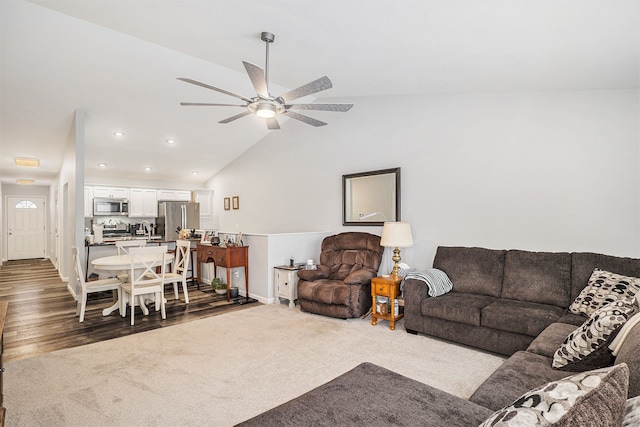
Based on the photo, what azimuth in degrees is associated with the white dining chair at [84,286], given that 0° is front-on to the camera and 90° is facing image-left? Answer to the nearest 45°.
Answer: approximately 270°

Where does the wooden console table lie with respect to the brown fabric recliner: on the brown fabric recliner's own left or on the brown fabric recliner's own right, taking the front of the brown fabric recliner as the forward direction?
on the brown fabric recliner's own right

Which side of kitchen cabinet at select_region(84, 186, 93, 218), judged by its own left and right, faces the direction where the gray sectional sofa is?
front

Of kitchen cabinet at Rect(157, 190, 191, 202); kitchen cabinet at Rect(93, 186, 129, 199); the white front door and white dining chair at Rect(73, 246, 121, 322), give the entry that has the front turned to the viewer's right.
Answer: the white dining chair

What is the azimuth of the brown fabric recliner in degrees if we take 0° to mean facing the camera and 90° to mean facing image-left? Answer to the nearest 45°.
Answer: approximately 45°

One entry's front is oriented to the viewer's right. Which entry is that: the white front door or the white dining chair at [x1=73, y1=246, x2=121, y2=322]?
the white dining chair

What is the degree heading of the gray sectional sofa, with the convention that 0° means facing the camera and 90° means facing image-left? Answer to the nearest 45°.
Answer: approximately 45°

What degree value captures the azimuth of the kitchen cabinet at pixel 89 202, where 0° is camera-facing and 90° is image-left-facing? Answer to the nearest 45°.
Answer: approximately 0°

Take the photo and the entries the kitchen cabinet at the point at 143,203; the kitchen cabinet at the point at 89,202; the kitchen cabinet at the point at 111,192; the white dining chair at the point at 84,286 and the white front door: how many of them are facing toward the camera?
4

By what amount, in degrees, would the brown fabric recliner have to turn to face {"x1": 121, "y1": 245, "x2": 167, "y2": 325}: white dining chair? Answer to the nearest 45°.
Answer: approximately 45° to its right

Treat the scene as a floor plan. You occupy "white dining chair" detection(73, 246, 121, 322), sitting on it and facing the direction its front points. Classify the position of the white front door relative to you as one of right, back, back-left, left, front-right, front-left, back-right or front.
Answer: left

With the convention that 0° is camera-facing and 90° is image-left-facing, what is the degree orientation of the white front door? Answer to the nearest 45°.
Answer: approximately 0°

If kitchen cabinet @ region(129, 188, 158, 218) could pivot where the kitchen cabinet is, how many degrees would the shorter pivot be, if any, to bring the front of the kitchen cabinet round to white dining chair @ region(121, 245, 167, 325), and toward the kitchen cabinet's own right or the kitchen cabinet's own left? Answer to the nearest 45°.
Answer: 0° — it already faces it
